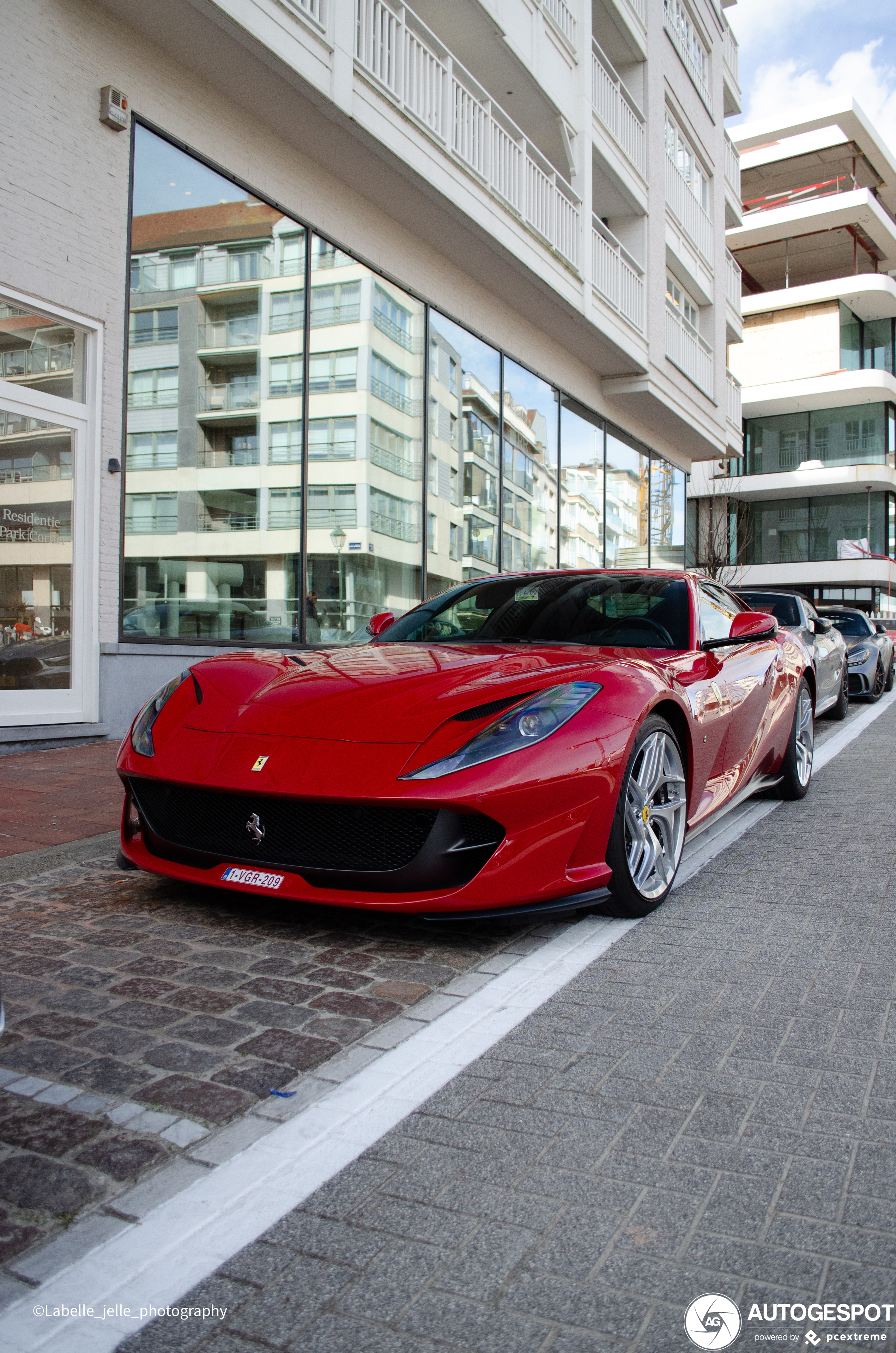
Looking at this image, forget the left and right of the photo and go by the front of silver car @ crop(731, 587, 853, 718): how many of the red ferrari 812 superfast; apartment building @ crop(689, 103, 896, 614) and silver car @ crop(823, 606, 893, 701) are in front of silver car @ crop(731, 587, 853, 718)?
1

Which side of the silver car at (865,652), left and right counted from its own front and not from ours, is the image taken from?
front

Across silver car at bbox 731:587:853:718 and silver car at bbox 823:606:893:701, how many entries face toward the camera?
2

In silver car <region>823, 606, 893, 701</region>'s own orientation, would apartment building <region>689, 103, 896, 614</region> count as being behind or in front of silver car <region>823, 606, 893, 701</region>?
behind

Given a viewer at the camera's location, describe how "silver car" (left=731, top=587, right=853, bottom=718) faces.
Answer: facing the viewer

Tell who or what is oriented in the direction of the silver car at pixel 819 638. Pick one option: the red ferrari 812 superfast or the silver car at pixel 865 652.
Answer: the silver car at pixel 865 652

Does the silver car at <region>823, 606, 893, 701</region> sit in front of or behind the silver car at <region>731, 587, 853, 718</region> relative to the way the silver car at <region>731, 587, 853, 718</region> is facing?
behind

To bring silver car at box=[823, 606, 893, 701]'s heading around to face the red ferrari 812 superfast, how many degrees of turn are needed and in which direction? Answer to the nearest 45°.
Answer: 0° — it already faces it

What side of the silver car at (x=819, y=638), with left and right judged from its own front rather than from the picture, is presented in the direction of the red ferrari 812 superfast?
front

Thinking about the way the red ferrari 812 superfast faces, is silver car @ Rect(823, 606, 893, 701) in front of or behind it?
behind

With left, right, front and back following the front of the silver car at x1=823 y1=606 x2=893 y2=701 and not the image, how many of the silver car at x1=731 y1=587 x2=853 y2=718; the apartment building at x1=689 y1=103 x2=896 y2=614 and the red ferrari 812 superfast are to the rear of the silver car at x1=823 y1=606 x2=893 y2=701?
1

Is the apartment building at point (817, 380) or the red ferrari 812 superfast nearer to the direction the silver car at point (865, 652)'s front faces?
the red ferrari 812 superfast

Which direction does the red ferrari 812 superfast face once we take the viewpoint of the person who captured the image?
facing the viewer and to the left of the viewer
